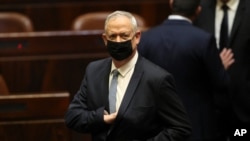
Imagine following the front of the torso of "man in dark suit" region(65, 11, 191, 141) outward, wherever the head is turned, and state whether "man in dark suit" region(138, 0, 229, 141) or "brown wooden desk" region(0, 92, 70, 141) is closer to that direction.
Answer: the brown wooden desk

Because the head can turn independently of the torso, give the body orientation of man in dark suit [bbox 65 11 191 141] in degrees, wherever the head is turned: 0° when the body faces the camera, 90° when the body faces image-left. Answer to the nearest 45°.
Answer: approximately 45°

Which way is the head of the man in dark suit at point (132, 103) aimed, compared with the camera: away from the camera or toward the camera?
toward the camera

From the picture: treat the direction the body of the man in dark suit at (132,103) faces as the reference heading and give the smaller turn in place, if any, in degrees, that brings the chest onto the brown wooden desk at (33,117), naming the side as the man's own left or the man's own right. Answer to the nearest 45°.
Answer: approximately 90° to the man's own right

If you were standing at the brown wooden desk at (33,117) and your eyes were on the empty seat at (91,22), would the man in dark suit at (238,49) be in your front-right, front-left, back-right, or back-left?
front-right

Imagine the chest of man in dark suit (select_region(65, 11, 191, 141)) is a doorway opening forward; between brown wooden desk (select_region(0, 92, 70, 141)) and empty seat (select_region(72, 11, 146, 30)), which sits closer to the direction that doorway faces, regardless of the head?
the brown wooden desk

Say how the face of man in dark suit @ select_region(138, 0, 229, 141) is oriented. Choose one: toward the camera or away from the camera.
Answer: away from the camera

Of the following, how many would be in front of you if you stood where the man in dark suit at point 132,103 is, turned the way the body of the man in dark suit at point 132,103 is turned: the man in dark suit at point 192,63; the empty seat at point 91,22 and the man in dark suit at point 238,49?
0

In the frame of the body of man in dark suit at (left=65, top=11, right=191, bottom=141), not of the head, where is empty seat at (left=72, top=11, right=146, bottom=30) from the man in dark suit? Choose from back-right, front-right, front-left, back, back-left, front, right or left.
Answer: back-right
